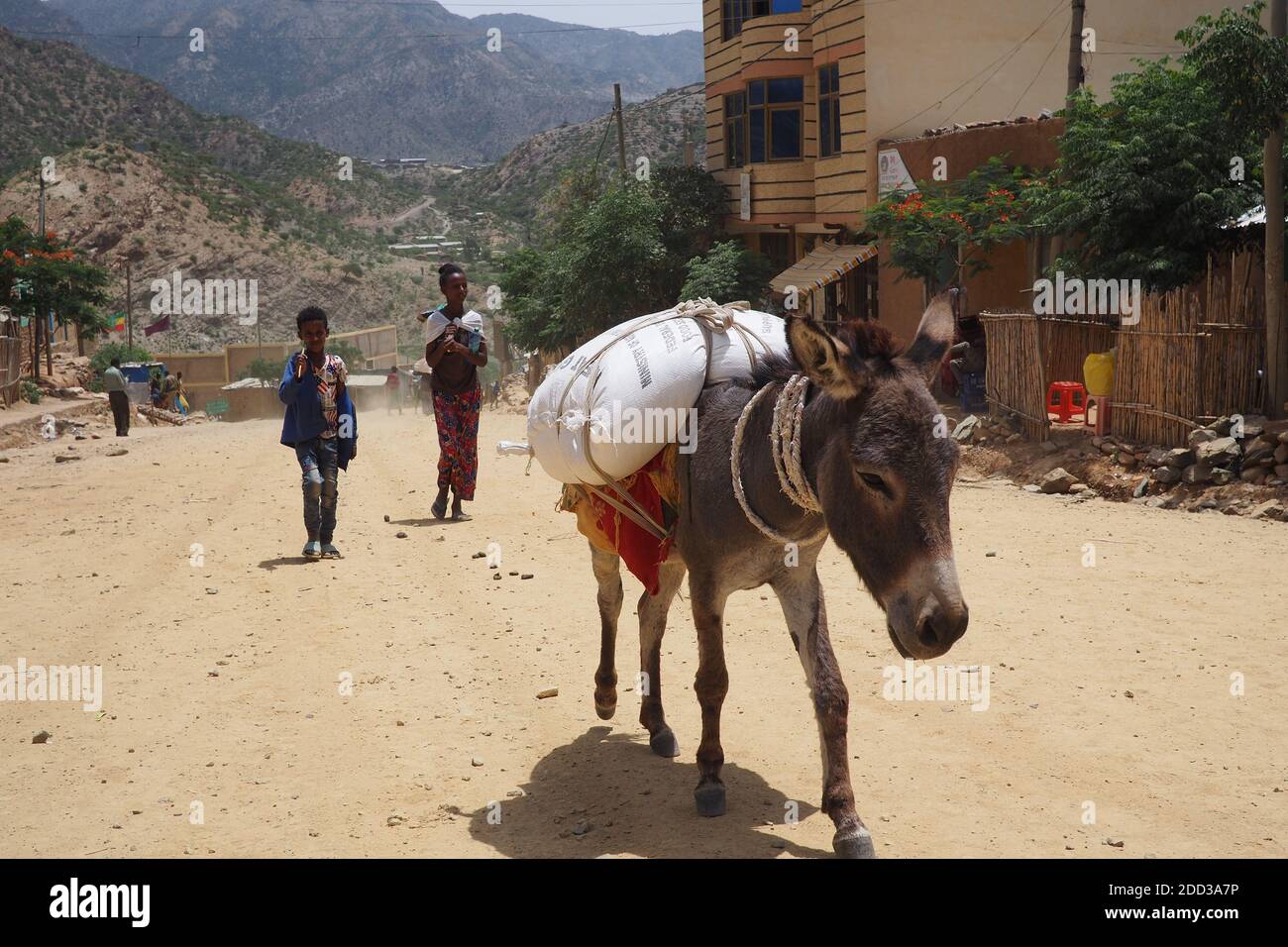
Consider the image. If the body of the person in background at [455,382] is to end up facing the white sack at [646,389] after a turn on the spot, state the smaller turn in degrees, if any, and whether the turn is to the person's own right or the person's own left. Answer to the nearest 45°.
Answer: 0° — they already face it

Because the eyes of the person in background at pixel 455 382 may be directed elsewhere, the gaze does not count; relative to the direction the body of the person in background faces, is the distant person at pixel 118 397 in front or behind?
behind

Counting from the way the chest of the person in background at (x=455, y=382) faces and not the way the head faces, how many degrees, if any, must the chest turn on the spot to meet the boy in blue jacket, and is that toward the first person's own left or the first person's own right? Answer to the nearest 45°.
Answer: approximately 45° to the first person's own right

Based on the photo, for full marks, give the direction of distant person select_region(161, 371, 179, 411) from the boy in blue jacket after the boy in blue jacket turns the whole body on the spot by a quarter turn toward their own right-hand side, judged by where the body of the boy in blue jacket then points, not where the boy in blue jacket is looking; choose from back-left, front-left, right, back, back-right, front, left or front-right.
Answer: right

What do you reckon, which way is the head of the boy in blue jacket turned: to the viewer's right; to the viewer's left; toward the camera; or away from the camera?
toward the camera

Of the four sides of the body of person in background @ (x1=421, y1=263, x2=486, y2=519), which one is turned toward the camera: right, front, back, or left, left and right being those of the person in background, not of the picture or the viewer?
front

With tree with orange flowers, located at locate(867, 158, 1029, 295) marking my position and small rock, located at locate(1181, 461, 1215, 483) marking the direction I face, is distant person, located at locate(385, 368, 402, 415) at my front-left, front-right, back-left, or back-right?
back-right

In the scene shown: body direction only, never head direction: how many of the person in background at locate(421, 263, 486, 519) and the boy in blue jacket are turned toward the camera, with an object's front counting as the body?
2

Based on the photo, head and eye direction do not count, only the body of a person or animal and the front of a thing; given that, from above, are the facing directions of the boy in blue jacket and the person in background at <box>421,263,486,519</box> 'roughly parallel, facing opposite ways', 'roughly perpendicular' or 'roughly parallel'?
roughly parallel

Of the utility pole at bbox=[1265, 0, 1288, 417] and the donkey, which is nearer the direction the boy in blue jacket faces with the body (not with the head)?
the donkey

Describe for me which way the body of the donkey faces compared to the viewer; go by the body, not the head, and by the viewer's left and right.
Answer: facing the viewer and to the right of the viewer

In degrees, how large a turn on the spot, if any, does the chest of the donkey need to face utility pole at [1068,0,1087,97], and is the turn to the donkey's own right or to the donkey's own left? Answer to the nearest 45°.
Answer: approximately 135° to the donkey's own left
